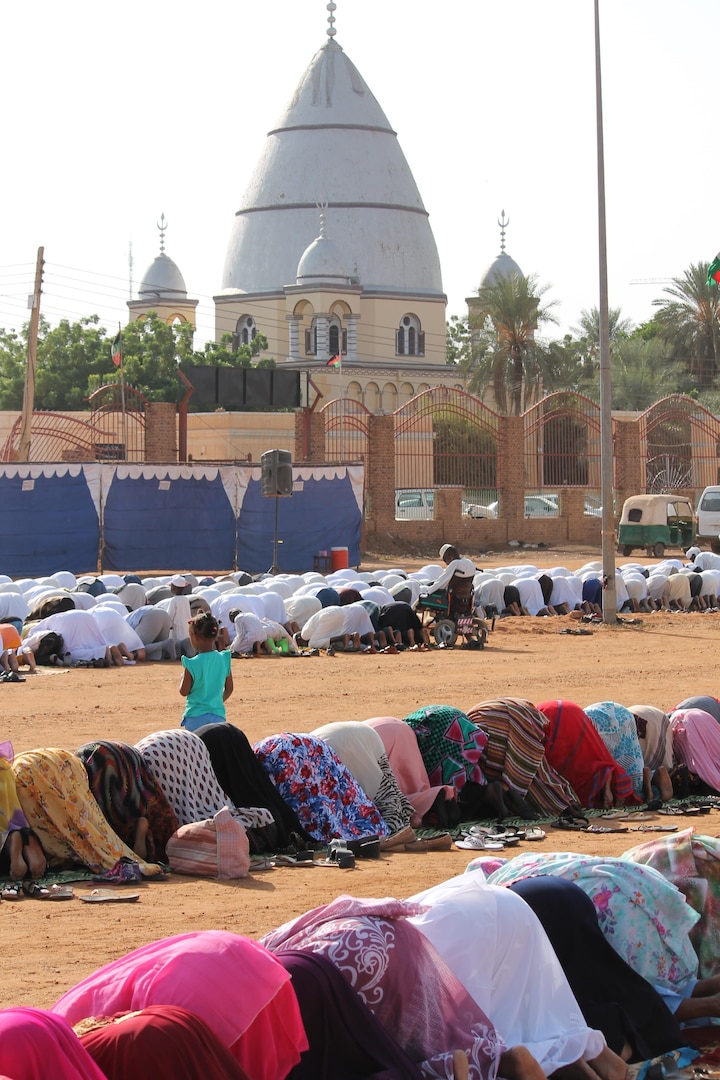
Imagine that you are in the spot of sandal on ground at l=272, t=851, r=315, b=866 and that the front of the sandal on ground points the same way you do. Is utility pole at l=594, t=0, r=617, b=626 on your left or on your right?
on your right

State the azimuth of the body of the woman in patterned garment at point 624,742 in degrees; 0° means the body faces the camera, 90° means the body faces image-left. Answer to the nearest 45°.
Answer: approximately 135°

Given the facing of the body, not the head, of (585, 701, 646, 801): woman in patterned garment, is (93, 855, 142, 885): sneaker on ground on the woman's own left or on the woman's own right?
on the woman's own left

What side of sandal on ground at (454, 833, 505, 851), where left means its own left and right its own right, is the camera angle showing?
left

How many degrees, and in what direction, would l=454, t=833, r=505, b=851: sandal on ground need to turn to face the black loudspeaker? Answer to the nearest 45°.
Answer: approximately 90° to its right

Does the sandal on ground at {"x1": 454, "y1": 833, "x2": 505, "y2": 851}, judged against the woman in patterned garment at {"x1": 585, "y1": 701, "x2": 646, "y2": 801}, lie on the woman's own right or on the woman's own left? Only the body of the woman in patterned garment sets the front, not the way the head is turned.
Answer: on the woman's own left

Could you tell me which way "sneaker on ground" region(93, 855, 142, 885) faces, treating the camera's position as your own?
facing to the left of the viewer

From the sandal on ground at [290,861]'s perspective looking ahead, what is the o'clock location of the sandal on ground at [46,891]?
the sandal on ground at [46,891] is roughly at 11 o'clock from the sandal on ground at [290,861].

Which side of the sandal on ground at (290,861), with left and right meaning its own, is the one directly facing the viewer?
left
